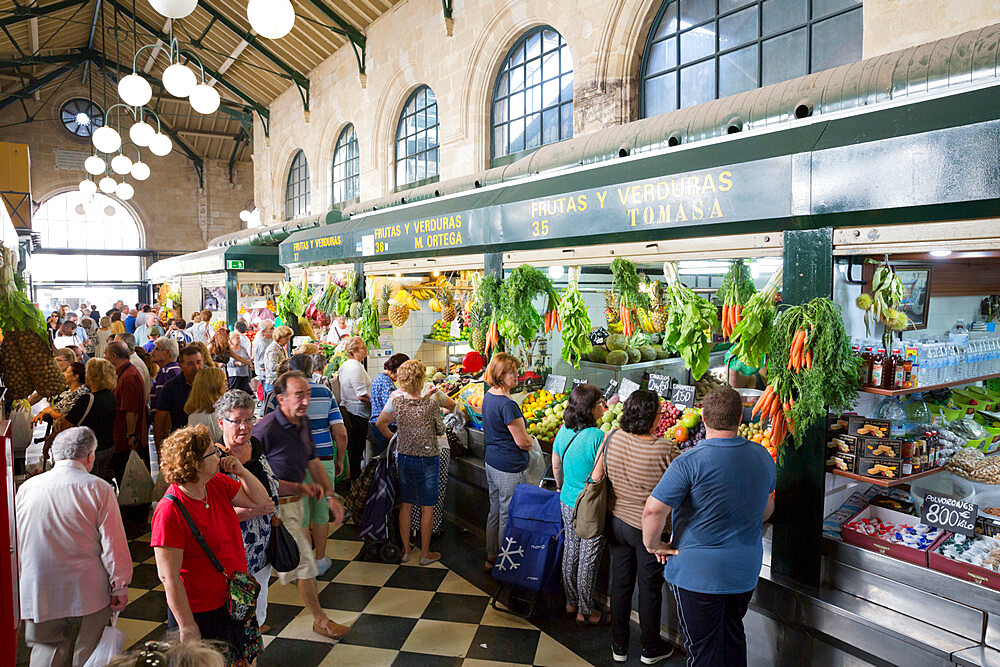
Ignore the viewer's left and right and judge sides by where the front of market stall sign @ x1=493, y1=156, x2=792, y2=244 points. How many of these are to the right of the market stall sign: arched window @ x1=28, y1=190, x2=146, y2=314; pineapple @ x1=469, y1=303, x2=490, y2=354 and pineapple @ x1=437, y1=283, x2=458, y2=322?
3

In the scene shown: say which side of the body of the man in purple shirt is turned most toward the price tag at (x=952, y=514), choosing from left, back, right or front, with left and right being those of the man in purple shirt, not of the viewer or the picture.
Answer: front

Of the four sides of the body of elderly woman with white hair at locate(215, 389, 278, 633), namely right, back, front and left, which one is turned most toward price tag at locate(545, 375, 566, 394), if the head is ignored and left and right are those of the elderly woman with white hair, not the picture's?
left

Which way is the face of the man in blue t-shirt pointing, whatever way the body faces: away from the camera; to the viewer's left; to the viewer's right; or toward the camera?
away from the camera

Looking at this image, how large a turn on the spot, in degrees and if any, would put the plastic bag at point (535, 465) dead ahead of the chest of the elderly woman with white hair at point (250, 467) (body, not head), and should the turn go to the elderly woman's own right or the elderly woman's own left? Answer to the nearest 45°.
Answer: approximately 45° to the elderly woman's own left

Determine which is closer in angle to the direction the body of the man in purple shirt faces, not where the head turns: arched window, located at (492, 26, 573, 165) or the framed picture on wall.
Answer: the framed picture on wall

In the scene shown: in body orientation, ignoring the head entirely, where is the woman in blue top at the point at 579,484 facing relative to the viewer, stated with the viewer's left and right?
facing away from the viewer and to the right of the viewer

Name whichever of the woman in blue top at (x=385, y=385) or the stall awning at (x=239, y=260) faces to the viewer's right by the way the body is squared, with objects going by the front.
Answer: the woman in blue top

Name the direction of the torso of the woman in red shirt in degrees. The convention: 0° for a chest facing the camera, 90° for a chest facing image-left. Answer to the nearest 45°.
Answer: approximately 315°

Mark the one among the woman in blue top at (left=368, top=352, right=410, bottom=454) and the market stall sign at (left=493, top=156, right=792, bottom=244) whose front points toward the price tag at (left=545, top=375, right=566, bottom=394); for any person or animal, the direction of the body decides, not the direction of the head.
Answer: the woman in blue top

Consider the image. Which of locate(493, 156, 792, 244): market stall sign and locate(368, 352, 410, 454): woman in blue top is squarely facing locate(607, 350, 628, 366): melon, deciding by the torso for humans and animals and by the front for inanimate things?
the woman in blue top

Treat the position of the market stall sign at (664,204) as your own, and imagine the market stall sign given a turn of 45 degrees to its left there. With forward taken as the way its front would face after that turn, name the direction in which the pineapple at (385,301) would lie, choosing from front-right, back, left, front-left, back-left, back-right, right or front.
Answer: back-right

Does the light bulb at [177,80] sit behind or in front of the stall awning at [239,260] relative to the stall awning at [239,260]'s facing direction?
in front

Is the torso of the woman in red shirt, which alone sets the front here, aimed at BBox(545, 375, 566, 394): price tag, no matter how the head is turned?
no

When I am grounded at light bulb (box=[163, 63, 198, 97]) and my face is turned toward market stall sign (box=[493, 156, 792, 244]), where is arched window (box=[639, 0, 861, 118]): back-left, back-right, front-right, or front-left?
front-left
